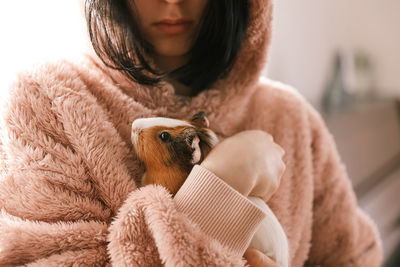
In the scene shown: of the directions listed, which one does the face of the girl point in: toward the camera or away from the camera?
toward the camera

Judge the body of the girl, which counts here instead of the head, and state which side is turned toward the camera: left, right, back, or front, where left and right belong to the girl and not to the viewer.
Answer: front

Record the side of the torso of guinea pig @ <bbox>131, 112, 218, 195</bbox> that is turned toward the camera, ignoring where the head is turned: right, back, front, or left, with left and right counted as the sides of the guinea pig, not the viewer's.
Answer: left
